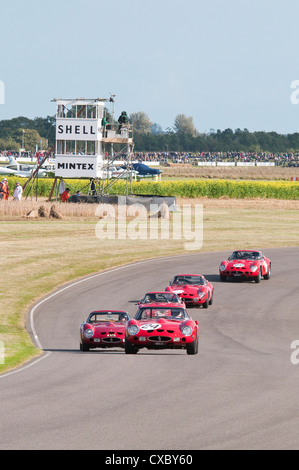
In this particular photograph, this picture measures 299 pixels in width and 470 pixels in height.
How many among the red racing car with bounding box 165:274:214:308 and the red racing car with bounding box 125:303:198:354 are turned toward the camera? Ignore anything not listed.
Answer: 2

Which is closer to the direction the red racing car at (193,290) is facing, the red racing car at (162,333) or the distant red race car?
the red racing car

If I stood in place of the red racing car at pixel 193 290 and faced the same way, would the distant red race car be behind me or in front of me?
behind

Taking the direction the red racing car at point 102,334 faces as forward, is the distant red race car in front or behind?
behind

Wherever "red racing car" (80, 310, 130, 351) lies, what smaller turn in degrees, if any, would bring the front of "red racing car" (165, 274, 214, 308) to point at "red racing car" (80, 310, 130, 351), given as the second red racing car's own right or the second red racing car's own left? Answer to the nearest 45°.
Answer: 0° — it already faces it

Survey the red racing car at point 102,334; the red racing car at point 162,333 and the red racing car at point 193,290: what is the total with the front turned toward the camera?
3

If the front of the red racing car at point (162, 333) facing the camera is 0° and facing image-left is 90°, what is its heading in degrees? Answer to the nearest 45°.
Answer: approximately 0°

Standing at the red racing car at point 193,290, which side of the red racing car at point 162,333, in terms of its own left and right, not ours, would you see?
back

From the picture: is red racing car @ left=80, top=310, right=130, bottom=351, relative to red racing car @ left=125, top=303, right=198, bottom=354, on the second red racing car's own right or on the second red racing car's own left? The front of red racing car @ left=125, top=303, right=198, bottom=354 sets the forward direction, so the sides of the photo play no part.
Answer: on the second red racing car's own right

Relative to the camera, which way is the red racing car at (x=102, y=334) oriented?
toward the camera

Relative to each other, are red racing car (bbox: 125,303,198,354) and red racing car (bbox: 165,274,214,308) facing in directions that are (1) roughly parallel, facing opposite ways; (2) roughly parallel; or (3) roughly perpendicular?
roughly parallel

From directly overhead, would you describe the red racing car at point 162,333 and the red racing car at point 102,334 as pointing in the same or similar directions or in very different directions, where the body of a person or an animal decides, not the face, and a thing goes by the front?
same or similar directions

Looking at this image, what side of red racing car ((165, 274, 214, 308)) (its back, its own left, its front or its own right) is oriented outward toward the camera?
front
